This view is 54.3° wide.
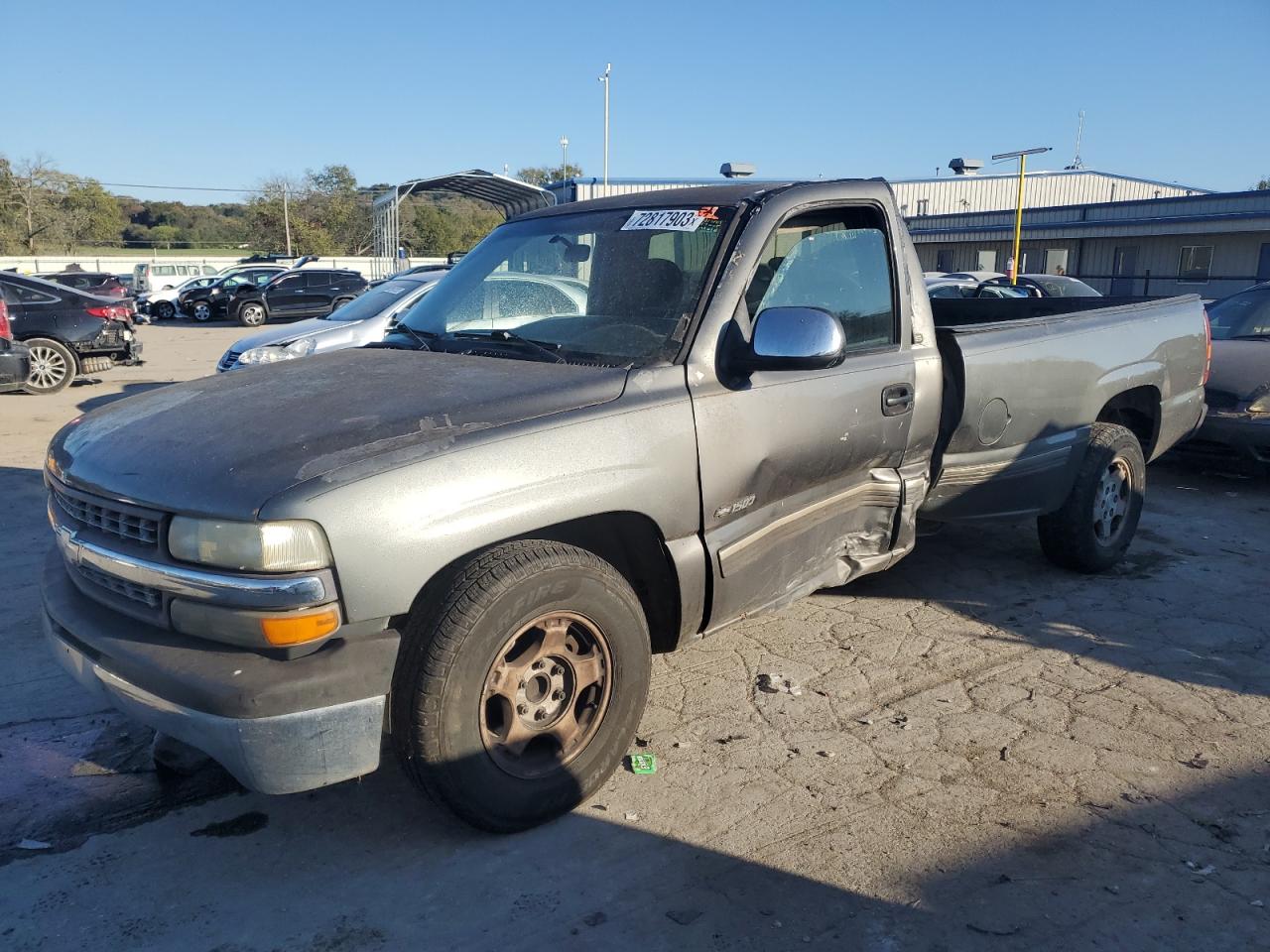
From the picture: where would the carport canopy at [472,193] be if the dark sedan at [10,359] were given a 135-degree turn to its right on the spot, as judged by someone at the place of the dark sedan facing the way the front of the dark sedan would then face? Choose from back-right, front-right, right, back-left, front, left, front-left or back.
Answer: front

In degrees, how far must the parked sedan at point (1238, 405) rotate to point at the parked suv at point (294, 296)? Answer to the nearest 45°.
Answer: approximately 90° to its right

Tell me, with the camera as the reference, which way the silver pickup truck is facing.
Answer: facing the viewer and to the left of the viewer

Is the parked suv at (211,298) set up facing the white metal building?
no

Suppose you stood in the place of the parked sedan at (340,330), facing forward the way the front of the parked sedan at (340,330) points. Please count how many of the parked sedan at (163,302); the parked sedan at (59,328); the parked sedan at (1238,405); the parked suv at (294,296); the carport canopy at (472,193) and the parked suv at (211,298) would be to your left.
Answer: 1

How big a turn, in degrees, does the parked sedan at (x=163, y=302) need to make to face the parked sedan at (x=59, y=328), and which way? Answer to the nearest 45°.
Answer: approximately 45° to its left

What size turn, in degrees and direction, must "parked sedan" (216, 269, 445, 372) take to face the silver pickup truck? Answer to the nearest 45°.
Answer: approximately 45° to its left

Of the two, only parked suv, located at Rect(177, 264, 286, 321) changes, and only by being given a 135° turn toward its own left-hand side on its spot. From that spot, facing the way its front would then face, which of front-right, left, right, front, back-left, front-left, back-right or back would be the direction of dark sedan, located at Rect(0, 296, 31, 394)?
right

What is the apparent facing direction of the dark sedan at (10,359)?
to the viewer's left

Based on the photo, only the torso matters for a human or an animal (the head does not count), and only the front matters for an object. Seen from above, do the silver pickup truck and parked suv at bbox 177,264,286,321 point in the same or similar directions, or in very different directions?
same or similar directions

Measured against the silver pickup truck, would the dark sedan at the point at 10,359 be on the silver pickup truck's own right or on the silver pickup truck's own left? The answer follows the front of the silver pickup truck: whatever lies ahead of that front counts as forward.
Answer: on the silver pickup truck's own right

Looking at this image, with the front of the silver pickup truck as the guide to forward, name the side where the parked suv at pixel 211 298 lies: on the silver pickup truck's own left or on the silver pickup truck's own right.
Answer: on the silver pickup truck's own right

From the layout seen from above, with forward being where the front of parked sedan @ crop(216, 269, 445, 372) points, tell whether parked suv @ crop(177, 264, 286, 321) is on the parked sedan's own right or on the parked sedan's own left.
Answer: on the parked sedan's own right

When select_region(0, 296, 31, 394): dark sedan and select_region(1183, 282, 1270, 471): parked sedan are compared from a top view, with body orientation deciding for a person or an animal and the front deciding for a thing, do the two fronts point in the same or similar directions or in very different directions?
same or similar directions

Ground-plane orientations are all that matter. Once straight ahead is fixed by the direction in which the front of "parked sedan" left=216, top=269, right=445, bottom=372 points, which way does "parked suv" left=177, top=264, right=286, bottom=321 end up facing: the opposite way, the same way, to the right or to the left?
the same way

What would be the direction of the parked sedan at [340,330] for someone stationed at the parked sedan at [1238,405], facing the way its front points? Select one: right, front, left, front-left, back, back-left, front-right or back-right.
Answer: front-right

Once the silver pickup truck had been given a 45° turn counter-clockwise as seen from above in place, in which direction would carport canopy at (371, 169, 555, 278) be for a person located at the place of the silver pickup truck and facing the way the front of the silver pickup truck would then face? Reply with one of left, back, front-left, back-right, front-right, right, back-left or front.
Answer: back

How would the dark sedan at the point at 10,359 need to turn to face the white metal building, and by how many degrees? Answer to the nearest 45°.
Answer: approximately 135° to its right

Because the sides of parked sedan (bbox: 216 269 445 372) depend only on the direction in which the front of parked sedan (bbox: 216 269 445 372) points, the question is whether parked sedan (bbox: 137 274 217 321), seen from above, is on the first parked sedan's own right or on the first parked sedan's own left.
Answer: on the first parked sedan's own right

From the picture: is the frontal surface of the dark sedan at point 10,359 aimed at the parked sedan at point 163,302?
no
